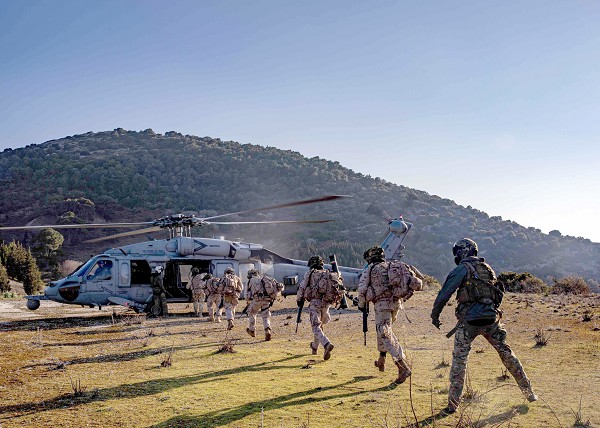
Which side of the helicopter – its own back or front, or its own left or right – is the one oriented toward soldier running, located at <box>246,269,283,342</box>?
left

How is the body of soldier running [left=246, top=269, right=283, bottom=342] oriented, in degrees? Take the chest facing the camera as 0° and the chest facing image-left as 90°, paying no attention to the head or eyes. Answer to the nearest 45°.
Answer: approximately 135°

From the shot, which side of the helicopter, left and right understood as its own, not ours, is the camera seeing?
left

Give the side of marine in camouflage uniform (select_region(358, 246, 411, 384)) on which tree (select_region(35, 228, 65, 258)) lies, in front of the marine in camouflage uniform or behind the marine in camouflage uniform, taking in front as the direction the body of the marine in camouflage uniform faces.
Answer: in front

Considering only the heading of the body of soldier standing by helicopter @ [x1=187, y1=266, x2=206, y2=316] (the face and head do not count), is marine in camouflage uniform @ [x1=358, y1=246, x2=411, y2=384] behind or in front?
behind

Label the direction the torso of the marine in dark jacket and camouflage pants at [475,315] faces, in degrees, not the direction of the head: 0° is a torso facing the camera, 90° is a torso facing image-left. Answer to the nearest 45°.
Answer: approximately 135°

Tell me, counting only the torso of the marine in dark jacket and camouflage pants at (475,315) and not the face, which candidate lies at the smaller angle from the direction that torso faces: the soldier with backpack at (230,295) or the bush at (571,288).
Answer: the soldier with backpack

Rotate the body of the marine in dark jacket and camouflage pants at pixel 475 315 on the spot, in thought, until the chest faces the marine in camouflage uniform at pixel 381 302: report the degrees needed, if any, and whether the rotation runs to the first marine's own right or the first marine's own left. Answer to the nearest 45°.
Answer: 0° — they already face them

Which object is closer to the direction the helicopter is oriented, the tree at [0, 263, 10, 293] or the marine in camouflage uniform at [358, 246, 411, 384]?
the tree

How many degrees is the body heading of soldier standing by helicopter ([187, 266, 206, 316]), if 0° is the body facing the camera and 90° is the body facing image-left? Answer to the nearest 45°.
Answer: approximately 135°

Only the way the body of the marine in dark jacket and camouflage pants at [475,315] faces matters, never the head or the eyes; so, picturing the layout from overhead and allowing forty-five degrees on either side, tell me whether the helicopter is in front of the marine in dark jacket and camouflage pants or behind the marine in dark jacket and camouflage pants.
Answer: in front

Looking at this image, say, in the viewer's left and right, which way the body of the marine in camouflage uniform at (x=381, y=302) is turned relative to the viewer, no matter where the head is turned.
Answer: facing away from the viewer and to the left of the viewer

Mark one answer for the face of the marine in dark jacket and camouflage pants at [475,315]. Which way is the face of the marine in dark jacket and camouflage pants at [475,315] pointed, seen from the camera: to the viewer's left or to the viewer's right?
to the viewer's left
